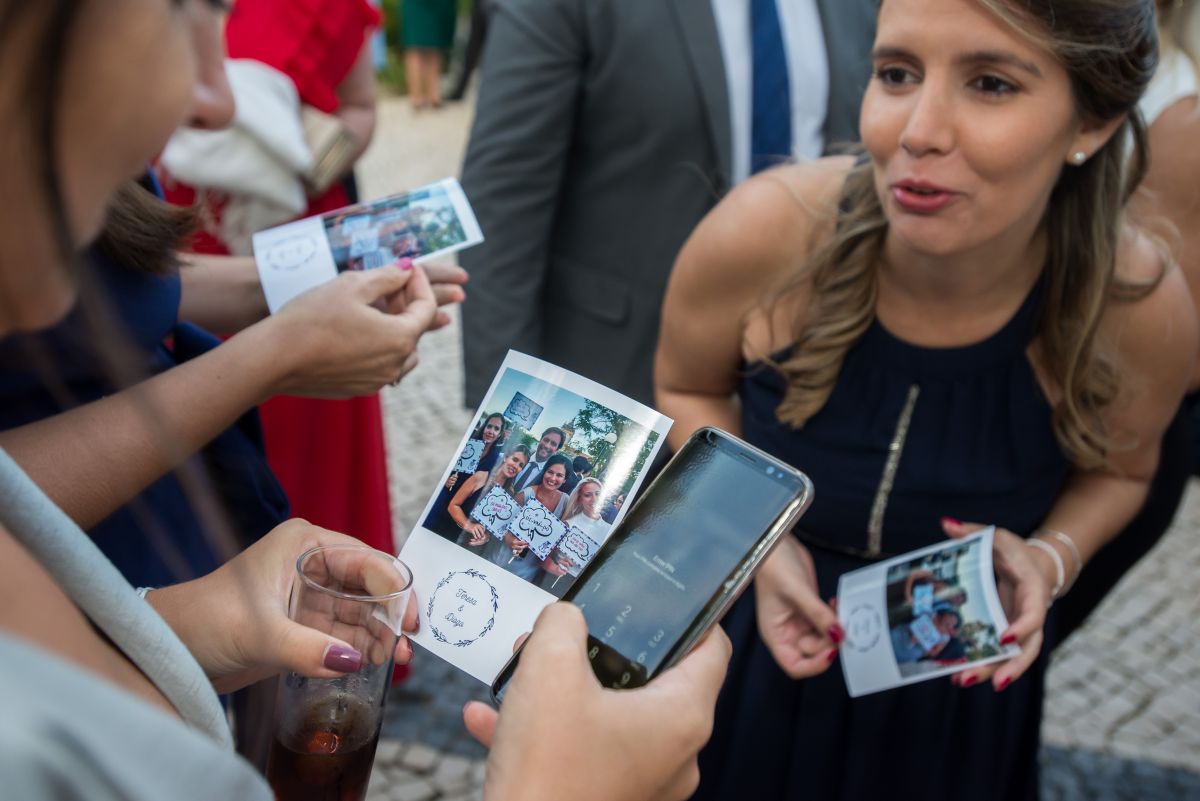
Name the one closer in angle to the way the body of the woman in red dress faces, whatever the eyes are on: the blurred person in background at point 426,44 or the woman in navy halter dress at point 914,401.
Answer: the woman in navy halter dress

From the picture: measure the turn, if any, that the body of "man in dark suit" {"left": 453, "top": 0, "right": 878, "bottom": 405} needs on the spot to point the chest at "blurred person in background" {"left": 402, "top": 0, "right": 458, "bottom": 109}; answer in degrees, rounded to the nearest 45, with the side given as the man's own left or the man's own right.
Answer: approximately 135° to the man's own left

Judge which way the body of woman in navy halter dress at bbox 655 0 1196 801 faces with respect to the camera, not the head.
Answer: toward the camera

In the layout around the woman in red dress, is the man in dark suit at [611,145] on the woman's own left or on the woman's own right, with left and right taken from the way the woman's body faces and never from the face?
on the woman's own left

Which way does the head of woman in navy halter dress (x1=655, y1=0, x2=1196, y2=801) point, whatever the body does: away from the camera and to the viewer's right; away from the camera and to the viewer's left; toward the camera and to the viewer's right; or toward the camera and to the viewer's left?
toward the camera and to the viewer's left

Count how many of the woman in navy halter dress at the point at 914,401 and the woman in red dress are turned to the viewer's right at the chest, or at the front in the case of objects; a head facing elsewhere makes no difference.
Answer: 0

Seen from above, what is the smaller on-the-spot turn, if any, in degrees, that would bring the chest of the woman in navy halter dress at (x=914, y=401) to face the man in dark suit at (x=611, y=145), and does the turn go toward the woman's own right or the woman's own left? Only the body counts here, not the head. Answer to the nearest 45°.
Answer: approximately 135° to the woman's own right

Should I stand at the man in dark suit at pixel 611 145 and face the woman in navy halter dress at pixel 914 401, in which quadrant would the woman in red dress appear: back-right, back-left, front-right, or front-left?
back-right

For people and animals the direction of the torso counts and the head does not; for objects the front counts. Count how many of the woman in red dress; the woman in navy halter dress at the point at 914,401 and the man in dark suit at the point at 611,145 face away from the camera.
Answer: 0

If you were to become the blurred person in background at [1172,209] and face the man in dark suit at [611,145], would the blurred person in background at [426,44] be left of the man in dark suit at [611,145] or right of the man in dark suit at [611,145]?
right

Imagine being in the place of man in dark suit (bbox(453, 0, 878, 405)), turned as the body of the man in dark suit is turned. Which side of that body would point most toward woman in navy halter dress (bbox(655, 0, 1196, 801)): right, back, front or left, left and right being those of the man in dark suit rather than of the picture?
front

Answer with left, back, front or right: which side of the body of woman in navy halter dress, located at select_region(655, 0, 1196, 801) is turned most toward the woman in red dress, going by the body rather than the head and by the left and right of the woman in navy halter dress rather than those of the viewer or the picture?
right

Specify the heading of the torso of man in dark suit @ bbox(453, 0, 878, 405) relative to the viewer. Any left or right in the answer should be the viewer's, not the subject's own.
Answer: facing the viewer and to the right of the viewer
